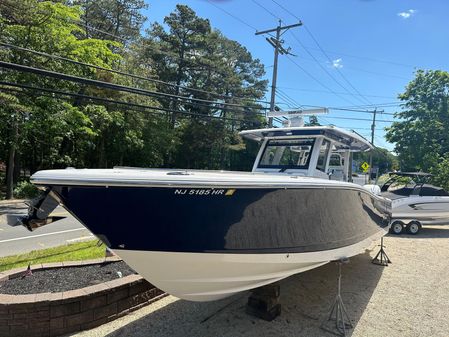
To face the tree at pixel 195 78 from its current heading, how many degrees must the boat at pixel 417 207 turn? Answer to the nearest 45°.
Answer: approximately 135° to its left

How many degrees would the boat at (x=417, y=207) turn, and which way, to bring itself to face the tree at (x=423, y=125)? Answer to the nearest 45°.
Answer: approximately 90° to its left

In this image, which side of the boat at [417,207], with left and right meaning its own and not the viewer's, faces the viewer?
right

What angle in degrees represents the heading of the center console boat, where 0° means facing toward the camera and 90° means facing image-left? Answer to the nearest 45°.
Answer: approximately 45°

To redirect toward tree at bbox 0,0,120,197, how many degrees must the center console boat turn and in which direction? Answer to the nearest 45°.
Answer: approximately 90° to its right

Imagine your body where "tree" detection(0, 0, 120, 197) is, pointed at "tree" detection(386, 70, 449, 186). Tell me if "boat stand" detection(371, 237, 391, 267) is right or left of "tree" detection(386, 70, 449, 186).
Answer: right

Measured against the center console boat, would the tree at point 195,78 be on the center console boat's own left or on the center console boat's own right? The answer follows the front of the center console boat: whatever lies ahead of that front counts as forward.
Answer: on the center console boat's own right

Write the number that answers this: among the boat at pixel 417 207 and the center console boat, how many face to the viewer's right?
1

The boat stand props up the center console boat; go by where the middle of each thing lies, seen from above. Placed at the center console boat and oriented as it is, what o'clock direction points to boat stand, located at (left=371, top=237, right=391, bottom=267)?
The boat stand is roughly at 6 o'clock from the center console boat.

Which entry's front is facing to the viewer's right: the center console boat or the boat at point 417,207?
the boat
